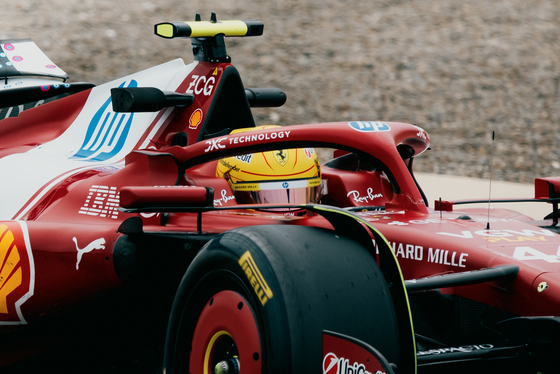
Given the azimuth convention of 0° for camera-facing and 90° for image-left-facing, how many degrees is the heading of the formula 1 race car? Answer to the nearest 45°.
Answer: approximately 315°
